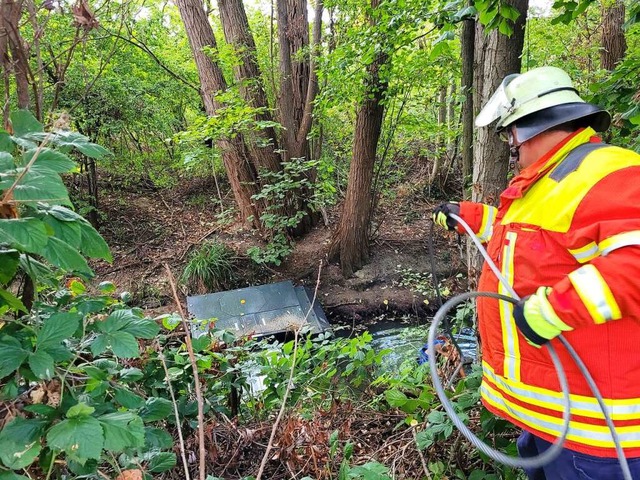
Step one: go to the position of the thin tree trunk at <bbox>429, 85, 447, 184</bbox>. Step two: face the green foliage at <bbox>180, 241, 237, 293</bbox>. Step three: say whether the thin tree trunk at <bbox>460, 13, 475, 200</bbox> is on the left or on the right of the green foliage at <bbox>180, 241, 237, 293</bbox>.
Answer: left

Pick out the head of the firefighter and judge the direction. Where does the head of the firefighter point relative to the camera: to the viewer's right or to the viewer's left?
to the viewer's left

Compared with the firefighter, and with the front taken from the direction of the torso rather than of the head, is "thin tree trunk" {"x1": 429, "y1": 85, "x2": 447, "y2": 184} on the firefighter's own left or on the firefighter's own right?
on the firefighter's own right

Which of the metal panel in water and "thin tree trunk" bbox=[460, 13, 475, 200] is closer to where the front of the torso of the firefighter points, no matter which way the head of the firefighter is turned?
the metal panel in water

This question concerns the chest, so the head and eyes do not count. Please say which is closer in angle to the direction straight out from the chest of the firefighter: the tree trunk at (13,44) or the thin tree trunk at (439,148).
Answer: the tree trunk

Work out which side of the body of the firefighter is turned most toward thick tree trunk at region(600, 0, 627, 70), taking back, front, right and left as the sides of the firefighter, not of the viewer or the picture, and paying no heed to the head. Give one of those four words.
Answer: right

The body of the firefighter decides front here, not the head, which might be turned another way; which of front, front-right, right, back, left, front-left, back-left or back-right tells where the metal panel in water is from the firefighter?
front-right

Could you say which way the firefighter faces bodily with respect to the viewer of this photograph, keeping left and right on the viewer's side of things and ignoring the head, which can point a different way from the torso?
facing to the left of the viewer
